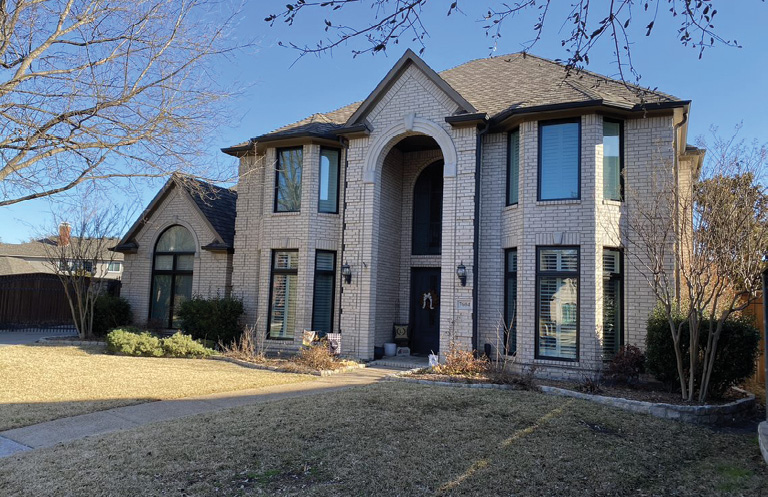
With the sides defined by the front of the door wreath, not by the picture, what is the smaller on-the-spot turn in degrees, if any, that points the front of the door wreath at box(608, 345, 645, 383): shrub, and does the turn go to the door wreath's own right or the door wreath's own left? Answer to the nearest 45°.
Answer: approximately 45° to the door wreath's own left

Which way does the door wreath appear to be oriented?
toward the camera

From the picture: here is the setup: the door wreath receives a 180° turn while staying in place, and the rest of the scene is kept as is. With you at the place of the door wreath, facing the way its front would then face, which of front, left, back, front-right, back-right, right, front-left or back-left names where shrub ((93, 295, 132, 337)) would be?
left

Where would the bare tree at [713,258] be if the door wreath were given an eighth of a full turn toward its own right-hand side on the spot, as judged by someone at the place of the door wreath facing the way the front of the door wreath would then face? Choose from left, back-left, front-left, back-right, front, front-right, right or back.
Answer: left

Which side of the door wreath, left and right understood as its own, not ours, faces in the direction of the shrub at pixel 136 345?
right

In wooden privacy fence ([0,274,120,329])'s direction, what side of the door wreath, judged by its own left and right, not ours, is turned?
right

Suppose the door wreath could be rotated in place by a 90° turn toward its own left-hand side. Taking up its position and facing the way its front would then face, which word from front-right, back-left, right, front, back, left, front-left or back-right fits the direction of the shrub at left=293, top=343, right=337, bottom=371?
back-right

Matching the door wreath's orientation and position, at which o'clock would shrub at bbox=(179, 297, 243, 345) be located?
The shrub is roughly at 3 o'clock from the door wreath.
